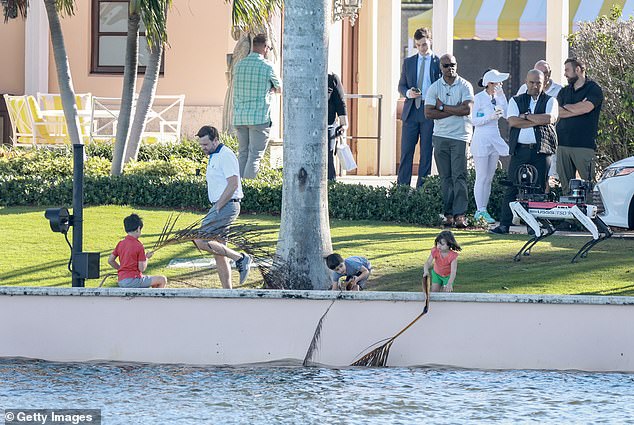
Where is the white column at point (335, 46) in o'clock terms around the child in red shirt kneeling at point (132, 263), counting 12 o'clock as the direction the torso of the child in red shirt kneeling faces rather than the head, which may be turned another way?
The white column is roughly at 11 o'clock from the child in red shirt kneeling.

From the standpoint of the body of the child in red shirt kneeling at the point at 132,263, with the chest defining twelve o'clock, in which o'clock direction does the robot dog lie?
The robot dog is roughly at 1 o'clock from the child in red shirt kneeling.

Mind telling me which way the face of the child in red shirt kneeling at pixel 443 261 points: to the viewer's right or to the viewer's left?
to the viewer's left

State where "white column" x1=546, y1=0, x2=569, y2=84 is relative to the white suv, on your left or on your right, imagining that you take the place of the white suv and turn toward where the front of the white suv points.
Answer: on your right

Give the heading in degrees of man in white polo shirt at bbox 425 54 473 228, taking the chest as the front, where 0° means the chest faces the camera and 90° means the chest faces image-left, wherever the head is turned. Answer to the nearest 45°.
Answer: approximately 0°

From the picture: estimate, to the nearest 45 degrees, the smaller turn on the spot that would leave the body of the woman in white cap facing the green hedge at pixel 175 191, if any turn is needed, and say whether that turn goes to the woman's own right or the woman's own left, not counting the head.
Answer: approximately 135° to the woman's own right

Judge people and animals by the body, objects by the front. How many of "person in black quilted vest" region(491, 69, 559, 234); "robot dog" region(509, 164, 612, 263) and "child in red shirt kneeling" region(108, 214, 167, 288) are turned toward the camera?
1

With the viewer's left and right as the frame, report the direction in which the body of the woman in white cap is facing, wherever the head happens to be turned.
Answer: facing the viewer and to the right of the viewer

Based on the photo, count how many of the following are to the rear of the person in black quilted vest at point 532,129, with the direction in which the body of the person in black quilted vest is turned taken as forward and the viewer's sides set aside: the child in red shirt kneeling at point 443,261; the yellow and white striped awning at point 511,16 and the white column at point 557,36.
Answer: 2

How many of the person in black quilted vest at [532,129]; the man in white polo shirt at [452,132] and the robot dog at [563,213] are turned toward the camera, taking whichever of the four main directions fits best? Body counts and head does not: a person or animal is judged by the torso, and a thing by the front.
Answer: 2

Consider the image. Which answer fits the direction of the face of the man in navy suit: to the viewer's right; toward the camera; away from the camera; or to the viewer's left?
toward the camera

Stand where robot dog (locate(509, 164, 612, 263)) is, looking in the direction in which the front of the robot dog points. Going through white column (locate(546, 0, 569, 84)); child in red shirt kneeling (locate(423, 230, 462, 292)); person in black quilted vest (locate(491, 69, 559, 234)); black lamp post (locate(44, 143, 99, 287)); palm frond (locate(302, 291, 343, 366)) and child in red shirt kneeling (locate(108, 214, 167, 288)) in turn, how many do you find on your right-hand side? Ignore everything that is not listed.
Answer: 2

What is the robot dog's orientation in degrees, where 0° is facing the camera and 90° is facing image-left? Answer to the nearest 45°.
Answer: approximately 90°

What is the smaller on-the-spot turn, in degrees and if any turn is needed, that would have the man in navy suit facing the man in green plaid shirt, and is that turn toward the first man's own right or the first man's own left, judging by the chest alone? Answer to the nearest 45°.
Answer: approximately 90° to the first man's own right
